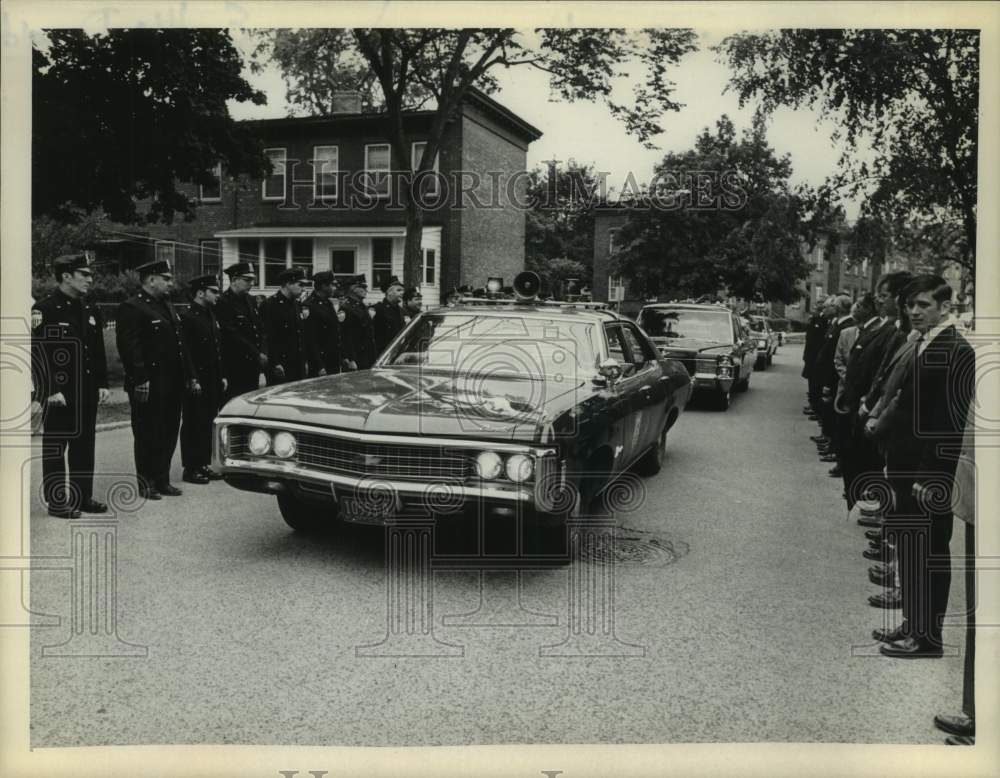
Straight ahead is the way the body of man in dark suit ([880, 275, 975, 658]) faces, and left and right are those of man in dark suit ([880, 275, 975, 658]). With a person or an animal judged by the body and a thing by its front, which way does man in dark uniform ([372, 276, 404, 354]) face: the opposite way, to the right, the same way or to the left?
the opposite way

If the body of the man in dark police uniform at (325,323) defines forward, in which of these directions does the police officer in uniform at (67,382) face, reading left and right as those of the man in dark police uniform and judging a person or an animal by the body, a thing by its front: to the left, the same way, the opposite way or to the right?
the same way

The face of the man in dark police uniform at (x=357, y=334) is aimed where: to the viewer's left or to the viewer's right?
to the viewer's right

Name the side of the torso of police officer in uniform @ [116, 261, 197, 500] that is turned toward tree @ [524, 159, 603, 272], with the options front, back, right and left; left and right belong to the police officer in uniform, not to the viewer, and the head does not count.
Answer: left

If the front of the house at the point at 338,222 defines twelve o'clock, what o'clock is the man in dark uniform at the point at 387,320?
The man in dark uniform is roughly at 12 o'clock from the house.

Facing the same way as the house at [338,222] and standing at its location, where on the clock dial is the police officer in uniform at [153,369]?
The police officer in uniform is roughly at 12 o'clock from the house.

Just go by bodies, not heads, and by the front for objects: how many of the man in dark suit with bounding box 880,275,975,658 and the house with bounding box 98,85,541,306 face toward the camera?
1

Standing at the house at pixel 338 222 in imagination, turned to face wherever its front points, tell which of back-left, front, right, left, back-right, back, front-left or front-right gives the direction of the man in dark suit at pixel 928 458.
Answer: front

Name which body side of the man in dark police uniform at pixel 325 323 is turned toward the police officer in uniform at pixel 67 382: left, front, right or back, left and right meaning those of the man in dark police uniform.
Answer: right

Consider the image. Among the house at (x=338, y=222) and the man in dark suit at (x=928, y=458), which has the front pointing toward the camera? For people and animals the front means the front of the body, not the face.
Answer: the house

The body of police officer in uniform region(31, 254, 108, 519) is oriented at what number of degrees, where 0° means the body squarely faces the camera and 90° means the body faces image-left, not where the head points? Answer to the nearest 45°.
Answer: approximately 315°

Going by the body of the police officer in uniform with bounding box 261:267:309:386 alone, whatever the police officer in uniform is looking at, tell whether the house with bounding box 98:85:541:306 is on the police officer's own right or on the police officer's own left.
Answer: on the police officer's own left

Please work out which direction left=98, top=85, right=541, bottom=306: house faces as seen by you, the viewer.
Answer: facing the viewer

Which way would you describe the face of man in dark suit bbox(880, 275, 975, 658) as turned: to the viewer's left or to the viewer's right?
to the viewer's left

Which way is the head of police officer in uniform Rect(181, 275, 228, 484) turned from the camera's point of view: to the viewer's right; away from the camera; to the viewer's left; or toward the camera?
to the viewer's right

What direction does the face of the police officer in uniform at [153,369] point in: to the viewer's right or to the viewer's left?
to the viewer's right

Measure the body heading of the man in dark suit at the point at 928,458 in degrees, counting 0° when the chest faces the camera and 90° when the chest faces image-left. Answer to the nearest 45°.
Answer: approximately 90°

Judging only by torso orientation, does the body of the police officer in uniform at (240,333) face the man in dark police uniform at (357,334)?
no

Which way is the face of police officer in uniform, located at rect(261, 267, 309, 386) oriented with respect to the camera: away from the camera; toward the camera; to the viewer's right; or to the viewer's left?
to the viewer's right
